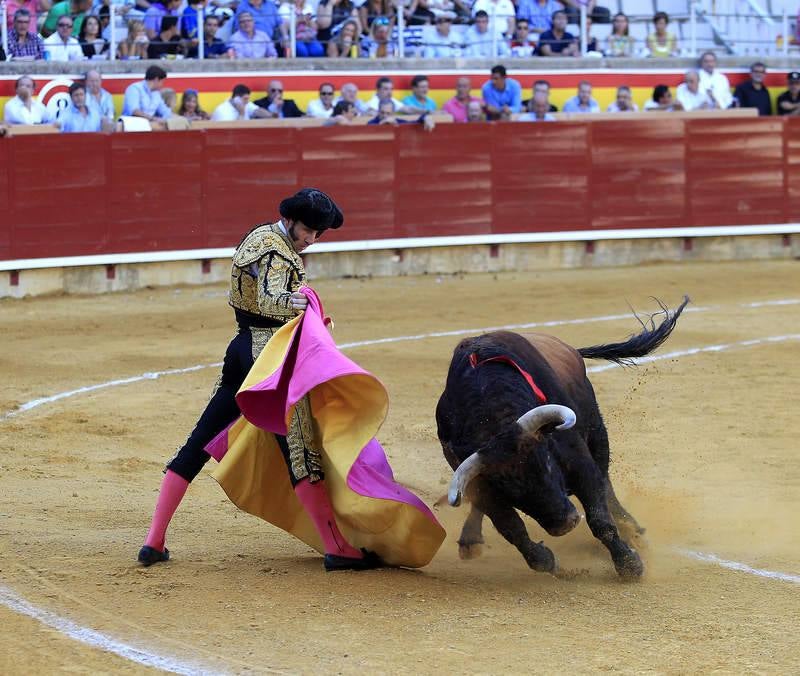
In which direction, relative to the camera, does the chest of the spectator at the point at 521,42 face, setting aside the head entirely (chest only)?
toward the camera

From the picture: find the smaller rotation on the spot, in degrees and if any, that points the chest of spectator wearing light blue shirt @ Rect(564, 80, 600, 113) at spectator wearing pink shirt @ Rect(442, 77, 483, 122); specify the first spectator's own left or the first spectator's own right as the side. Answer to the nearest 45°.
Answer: approximately 45° to the first spectator's own right

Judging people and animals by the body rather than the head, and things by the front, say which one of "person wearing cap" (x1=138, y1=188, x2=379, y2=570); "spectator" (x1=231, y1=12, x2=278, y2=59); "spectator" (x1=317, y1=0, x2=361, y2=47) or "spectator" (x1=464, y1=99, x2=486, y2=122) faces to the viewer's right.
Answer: the person wearing cap

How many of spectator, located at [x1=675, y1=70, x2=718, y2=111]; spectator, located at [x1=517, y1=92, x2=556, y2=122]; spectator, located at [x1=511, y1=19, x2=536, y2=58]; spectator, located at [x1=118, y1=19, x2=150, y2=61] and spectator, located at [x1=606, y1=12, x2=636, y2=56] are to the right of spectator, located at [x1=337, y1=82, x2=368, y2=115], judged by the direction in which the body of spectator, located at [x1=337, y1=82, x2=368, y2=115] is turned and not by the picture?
1

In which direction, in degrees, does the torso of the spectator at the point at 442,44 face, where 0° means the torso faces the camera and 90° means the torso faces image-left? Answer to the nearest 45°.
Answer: approximately 0°

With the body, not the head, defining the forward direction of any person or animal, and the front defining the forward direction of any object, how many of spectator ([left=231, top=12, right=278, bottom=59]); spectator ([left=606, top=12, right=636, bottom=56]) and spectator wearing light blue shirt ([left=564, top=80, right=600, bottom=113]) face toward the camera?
3

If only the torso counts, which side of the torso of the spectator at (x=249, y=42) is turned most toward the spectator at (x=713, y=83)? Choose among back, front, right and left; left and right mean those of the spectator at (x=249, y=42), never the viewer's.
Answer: left

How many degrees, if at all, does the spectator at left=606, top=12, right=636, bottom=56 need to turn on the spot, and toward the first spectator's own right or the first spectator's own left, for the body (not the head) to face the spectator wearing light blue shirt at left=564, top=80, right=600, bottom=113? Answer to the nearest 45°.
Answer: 0° — they already face them

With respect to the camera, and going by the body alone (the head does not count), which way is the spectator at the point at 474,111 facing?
toward the camera

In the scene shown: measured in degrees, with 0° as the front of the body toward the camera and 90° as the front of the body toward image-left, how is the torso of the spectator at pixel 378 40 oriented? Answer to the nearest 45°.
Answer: approximately 0°

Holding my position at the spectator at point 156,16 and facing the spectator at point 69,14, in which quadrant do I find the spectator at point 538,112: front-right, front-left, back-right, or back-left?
back-left

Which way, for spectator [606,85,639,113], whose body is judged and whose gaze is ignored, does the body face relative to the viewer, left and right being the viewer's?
facing the viewer
